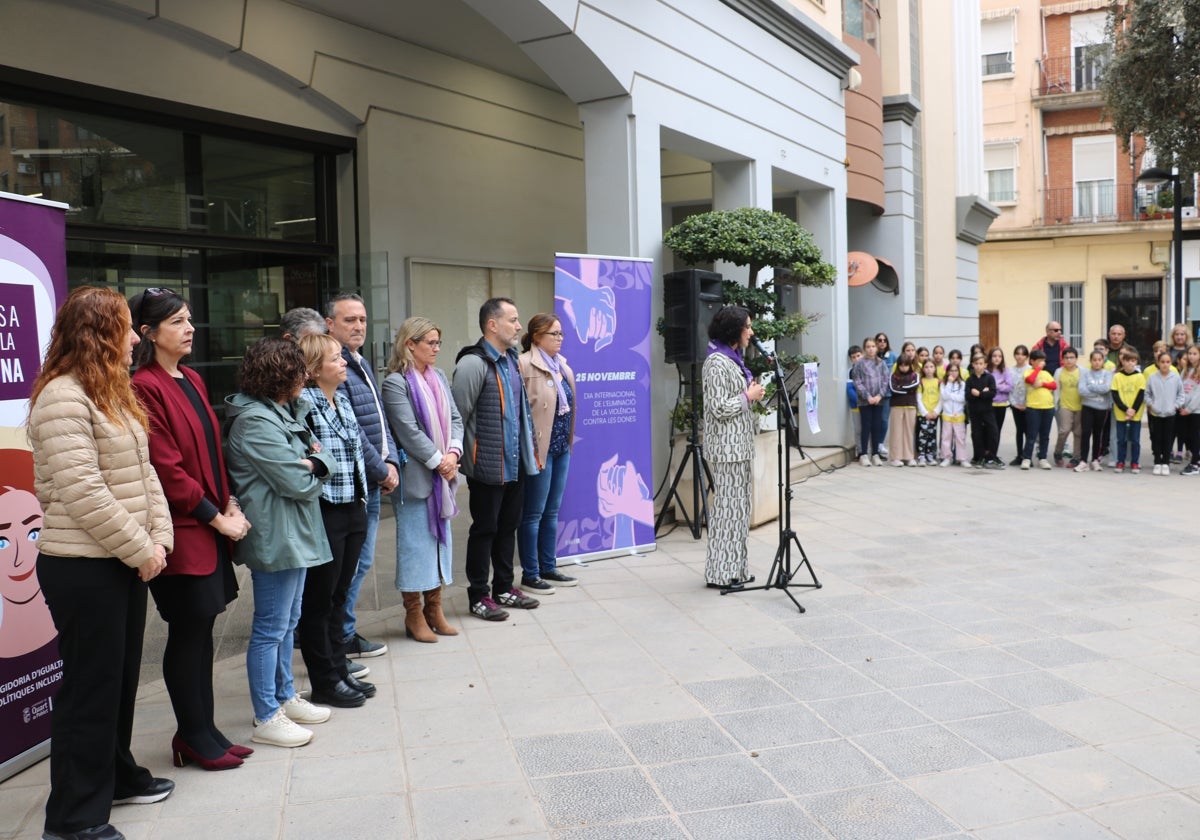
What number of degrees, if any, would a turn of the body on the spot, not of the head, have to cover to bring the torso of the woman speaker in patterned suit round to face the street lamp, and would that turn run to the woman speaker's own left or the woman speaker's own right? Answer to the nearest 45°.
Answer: approximately 45° to the woman speaker's own left

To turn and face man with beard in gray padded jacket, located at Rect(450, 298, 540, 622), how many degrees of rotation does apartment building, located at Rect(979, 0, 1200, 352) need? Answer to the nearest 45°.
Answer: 0° — it already faces them

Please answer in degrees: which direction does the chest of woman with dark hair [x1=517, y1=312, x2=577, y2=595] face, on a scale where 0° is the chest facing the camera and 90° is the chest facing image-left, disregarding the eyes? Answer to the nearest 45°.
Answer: approximately 315°

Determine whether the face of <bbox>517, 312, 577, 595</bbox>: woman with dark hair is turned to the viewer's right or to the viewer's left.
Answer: to the viewer's right

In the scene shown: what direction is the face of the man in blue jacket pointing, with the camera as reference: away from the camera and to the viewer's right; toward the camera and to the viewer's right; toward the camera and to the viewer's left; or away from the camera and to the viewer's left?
toward the camera and to the viewer's right

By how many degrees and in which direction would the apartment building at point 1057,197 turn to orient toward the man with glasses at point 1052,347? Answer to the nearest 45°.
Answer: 0° — it already faces them

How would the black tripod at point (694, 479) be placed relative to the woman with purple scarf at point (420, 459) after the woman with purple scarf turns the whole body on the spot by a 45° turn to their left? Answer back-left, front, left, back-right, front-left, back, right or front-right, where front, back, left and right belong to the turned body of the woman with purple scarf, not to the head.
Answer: front-left

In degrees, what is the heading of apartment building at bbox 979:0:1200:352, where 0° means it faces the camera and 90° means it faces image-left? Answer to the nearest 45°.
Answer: approximately 0°

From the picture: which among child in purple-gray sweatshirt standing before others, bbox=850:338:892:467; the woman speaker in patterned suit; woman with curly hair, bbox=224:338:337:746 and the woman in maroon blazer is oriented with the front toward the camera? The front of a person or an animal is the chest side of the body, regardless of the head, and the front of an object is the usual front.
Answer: the child in purple-gray sweatshirt standing before others

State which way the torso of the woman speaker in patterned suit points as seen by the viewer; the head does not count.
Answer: to the viewer's right
